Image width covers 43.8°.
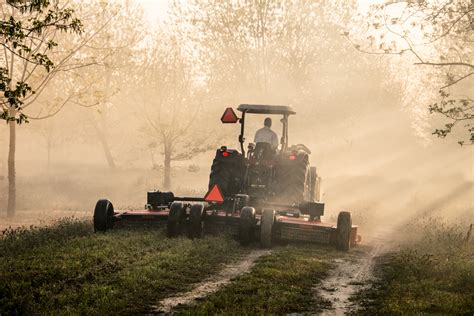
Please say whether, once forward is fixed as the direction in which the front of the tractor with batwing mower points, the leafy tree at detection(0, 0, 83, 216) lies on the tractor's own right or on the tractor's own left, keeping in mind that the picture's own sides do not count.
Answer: on the tractor's own left

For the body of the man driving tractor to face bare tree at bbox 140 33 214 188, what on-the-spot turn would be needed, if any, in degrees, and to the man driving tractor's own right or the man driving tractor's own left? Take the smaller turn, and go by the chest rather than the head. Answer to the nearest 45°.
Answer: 0° — they already face it

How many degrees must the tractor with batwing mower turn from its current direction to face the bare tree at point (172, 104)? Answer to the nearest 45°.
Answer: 0° — it already faces it

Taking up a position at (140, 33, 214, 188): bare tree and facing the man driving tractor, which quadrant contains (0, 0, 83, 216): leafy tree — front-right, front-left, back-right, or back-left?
front-right

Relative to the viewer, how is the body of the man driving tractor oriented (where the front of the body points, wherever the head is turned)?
away from the camera

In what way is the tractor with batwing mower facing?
away from the camera

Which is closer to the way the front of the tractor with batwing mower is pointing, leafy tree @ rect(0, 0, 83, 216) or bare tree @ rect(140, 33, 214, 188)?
the bare tree

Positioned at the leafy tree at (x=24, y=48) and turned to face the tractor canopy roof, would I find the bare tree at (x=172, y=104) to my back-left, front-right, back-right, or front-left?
front-left
